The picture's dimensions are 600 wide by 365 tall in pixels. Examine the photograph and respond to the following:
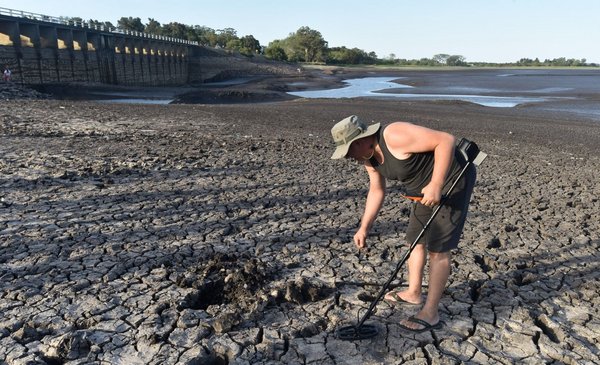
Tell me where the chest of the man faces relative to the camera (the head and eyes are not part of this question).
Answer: to the viewer's left

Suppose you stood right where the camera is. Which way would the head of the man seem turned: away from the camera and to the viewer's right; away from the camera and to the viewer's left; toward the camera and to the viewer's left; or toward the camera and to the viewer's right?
toward the camera and to the viewer's left

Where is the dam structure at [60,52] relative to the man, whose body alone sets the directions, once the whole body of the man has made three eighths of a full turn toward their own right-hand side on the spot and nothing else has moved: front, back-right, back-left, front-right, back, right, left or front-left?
left
